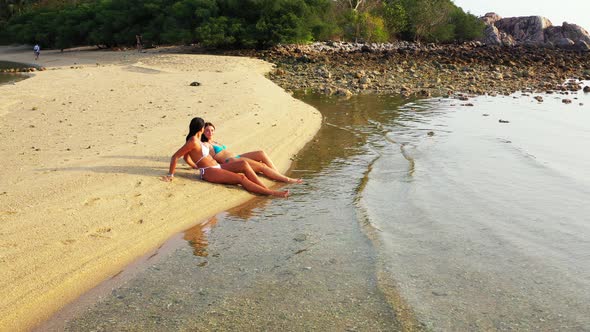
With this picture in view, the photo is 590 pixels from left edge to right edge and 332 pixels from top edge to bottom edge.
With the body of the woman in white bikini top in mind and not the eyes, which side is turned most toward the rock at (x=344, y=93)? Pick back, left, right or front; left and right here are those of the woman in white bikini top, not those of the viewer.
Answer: left

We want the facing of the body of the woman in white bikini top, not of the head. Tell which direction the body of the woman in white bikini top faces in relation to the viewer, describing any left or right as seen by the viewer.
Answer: facing to the right of the viewer

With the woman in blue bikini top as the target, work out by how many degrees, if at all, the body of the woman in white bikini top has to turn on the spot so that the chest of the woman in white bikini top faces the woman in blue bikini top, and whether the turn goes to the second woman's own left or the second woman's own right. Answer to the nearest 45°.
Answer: approximately 45° to the second woman's own left
